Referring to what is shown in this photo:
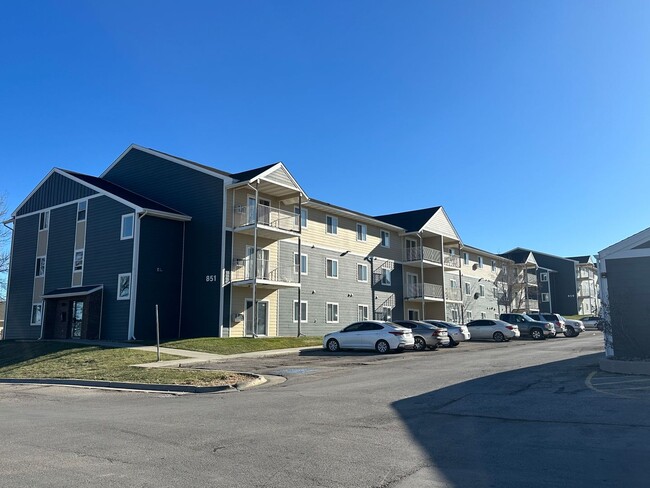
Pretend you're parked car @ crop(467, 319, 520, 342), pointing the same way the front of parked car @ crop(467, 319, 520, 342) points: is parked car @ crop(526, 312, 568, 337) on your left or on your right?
on your right

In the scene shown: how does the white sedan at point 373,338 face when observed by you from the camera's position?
facing away from the viewer and to the left of the viewer

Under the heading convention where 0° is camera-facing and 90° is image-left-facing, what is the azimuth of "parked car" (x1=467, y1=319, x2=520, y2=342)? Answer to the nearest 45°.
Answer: approximately 135°

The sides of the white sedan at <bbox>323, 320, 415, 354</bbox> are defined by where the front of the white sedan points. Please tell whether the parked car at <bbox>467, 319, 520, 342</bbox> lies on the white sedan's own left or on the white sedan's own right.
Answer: on the white sedan's own right

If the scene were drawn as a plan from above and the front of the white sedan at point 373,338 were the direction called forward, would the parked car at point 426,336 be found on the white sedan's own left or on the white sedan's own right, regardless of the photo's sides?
on the white sedan's own right

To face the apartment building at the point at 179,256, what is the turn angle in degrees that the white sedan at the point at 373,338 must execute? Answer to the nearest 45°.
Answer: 0° — it already faces it

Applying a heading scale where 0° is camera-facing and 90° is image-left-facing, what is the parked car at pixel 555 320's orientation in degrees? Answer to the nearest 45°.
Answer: approximately 135°

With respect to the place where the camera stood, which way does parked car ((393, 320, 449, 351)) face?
facing away from the viewer and to the left of the viewer
